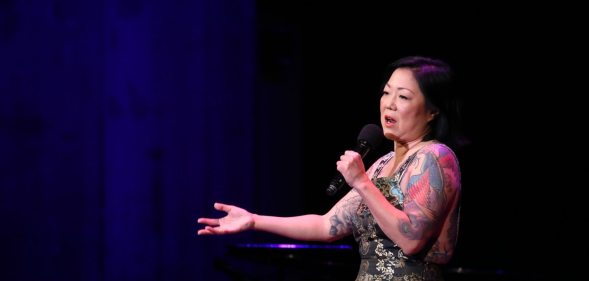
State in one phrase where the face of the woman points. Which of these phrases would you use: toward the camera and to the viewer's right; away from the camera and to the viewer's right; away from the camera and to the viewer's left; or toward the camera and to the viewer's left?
toward the camera and to the viewer's left

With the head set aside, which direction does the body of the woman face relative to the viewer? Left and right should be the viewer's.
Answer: facing the viewer and to the left of the viewer
